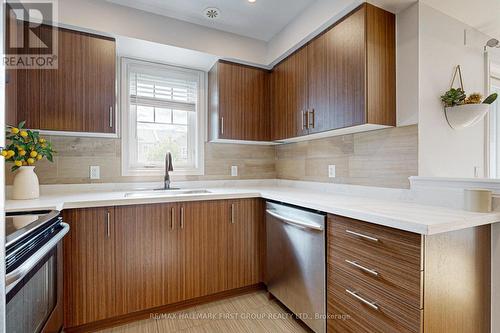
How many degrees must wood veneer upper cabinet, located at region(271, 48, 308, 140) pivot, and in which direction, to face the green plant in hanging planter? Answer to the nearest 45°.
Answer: approximately 90° to its left

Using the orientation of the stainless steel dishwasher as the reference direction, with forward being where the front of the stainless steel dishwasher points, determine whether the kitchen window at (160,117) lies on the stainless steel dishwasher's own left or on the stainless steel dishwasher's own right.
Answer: on the stainless steel dishwasher's own right

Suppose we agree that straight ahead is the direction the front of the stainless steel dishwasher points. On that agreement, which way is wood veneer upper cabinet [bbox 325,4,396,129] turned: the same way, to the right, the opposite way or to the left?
the same way

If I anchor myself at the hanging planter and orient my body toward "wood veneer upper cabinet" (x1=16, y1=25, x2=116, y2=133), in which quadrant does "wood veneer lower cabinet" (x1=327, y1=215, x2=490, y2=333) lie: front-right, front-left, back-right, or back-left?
front-left

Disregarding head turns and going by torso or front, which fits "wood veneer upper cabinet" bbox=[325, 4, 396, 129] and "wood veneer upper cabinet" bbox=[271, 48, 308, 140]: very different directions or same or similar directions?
same or similar directions

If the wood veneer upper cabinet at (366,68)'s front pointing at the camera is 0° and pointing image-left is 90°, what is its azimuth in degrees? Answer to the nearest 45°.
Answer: approximately 45°

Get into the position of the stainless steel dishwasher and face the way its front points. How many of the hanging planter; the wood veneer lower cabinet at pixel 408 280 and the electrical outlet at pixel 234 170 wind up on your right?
1

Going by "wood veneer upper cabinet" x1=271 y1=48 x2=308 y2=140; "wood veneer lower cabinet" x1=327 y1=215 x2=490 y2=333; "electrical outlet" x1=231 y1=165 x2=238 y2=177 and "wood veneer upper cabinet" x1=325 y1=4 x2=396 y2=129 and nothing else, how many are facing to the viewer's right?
0

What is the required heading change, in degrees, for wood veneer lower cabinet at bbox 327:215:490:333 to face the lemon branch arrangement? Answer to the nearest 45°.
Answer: approximately 45° to its right

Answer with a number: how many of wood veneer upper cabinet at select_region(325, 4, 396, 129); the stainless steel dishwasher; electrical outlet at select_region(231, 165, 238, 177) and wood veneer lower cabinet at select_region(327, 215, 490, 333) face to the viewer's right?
0

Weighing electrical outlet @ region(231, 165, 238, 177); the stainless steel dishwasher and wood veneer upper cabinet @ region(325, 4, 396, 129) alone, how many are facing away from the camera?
0

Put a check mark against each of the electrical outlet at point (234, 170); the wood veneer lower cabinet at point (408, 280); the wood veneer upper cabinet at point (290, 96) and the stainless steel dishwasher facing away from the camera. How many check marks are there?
0

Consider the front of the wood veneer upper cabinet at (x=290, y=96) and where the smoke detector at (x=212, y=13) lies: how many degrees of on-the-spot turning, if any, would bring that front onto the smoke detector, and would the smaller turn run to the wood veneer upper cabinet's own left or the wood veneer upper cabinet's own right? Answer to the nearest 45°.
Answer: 0° — it already faces it

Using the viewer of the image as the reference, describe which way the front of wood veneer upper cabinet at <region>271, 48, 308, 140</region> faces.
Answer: facing the viewer and to the left of the viewer

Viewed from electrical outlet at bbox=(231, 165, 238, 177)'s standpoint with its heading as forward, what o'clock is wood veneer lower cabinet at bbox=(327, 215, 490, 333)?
The wood veneer lower cabinet is roughly at 11 o'clock from the electrical outlet.

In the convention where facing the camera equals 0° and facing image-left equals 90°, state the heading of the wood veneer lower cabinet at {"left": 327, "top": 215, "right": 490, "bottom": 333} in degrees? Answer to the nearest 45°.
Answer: approximately 45°

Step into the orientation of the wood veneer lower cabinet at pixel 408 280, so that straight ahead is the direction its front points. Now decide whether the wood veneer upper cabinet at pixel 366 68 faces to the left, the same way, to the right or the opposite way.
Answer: the same way

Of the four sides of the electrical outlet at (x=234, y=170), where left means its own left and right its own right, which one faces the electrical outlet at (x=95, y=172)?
right

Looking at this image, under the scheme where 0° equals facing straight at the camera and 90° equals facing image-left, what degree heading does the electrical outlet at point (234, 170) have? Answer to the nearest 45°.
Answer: approximately 0°
